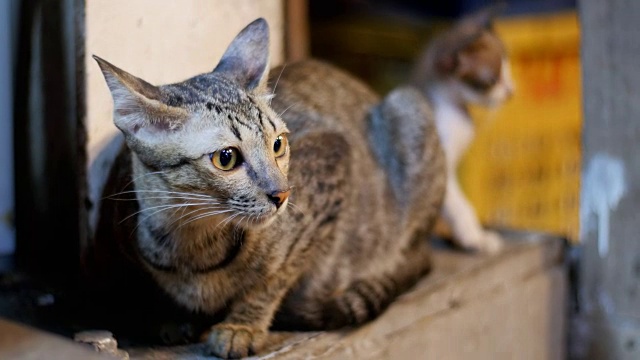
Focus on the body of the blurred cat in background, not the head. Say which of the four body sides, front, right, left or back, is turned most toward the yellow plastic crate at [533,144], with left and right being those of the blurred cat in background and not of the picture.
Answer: left

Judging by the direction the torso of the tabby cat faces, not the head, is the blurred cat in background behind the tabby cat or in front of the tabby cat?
behind

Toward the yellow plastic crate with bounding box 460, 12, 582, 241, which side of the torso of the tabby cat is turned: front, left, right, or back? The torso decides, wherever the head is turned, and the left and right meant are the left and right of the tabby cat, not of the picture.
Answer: back

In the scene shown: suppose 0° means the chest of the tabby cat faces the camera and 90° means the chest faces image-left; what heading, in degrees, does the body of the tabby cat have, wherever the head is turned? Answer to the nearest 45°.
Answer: approximately 45°

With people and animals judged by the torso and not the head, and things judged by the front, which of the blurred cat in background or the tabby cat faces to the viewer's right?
the blurred cat in background

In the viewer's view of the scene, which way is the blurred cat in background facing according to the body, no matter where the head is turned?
to the viewer's right

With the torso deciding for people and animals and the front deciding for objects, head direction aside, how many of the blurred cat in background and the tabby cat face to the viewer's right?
1

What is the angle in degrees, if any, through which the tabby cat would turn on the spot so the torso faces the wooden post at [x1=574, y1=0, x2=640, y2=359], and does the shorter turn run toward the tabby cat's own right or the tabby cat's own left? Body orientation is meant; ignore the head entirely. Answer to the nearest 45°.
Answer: approximately 180°
